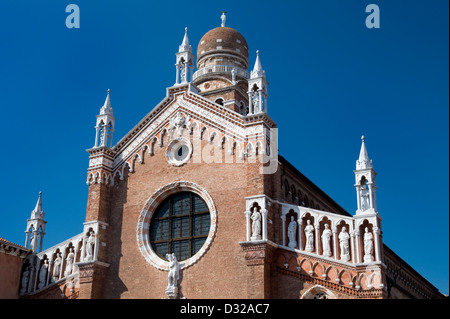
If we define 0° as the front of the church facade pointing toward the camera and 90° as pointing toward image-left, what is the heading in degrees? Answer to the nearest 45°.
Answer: approximately 45°
